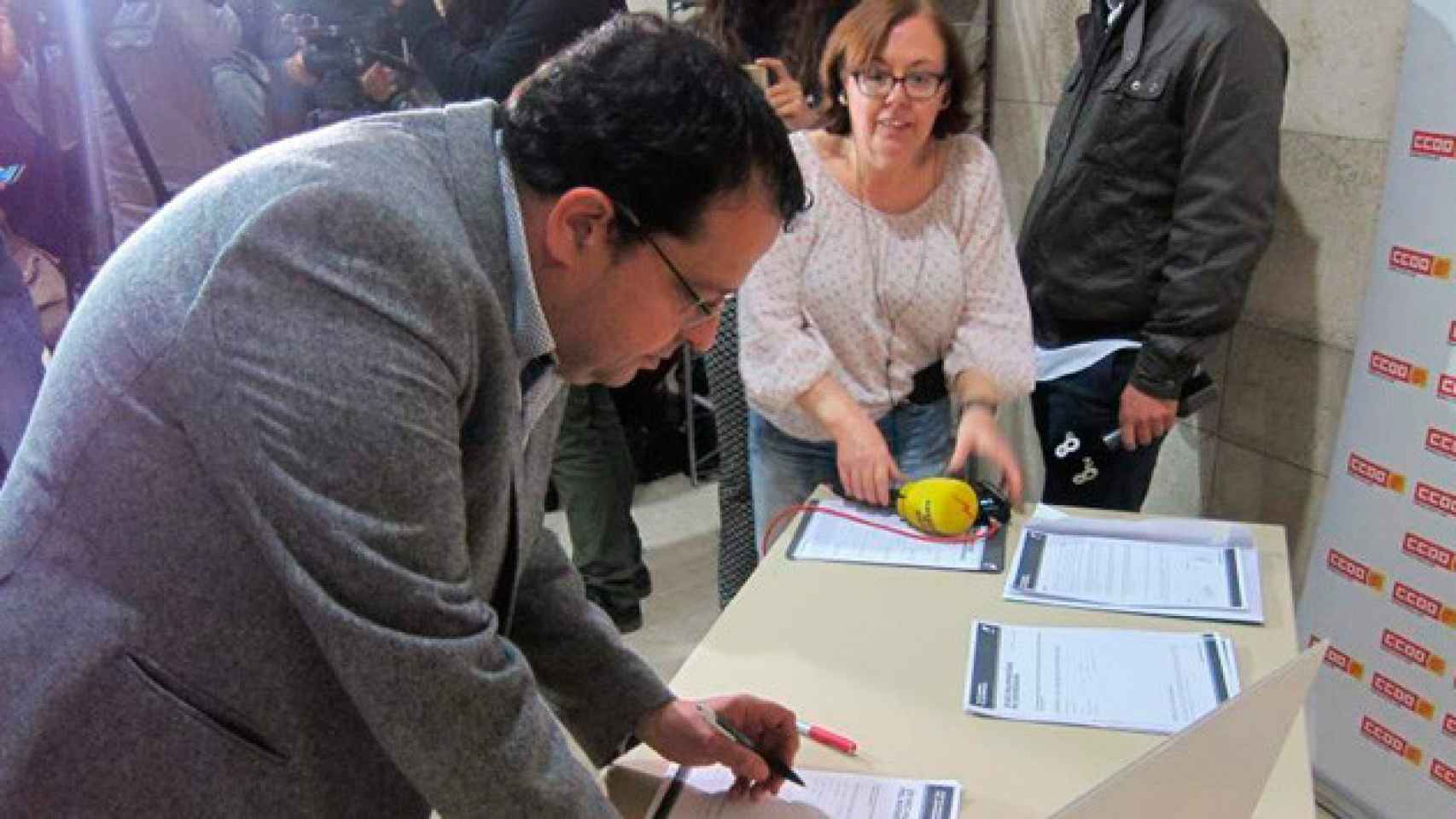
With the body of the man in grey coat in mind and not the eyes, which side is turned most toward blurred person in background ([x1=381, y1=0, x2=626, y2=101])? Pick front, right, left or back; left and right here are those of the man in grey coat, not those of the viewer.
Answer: left

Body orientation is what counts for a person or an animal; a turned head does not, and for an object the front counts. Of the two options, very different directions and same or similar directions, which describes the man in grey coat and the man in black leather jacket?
very different directions

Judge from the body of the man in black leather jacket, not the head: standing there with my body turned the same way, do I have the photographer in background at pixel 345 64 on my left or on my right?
on my right

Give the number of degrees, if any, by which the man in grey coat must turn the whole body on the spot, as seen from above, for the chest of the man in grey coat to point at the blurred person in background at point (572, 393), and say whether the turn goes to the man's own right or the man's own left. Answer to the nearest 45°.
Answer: approximately 90° to the man's own left

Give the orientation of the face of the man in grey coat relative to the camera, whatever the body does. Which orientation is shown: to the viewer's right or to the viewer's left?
to the viewer's right

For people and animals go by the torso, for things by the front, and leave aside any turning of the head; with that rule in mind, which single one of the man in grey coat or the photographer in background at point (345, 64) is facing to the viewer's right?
the man in grey coat

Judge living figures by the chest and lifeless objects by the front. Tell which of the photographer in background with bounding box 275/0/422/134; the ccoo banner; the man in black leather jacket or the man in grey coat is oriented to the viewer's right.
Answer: the man in grey coat

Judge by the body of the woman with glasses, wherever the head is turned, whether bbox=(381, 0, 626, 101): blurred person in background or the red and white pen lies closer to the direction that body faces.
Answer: the red and white pen

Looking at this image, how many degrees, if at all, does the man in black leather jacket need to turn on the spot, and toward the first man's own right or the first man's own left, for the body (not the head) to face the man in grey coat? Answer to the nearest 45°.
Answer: approximately 45° to the first man's own left

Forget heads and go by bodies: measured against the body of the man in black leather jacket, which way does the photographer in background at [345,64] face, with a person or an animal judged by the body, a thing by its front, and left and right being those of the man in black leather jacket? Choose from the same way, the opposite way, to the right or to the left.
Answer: to the left

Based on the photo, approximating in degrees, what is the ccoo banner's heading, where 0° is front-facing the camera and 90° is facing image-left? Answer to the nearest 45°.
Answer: approximately 45°

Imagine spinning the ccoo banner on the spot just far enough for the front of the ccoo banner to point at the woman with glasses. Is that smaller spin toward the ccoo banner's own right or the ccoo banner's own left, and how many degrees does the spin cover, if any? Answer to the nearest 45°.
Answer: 0° — it already faces them
